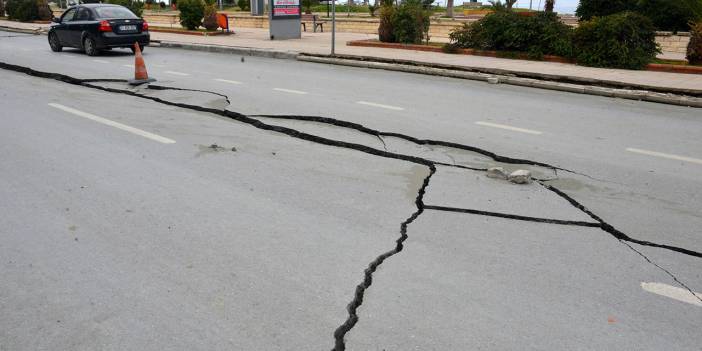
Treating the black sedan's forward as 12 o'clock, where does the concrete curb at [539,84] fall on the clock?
The concrete curb is roughly at 6 o'clock from the black sedan.

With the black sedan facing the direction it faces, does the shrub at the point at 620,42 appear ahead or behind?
behind

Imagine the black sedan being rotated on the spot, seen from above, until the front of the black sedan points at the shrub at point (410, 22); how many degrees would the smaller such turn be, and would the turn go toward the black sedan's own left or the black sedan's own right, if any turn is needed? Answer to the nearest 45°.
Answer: approximately 135° to the black sedan's own right

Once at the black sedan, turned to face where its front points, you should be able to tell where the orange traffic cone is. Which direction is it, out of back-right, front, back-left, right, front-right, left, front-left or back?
back-left

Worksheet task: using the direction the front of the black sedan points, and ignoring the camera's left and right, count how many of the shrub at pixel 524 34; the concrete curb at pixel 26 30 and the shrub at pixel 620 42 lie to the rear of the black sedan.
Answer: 2

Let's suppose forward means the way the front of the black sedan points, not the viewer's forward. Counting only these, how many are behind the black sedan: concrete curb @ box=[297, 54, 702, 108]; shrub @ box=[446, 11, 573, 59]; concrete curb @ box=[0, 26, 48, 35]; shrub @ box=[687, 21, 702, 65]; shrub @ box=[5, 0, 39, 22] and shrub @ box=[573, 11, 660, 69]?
4

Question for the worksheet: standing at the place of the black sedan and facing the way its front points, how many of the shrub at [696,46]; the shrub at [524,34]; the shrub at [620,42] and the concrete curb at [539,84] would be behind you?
4

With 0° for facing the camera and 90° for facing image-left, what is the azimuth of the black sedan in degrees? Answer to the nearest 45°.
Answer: approximately 135°

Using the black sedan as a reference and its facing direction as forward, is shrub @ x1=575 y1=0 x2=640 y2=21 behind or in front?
behind

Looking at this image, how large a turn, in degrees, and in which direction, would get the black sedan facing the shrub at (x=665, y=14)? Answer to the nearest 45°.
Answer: approximately 135° to its right

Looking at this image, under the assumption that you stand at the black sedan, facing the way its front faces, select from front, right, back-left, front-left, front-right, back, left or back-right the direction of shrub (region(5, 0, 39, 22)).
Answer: front-right

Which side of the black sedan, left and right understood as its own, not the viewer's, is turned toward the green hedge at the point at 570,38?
back
